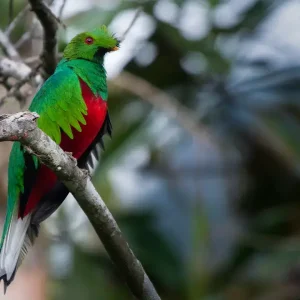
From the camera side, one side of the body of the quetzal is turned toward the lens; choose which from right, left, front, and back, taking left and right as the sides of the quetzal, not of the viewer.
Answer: right
